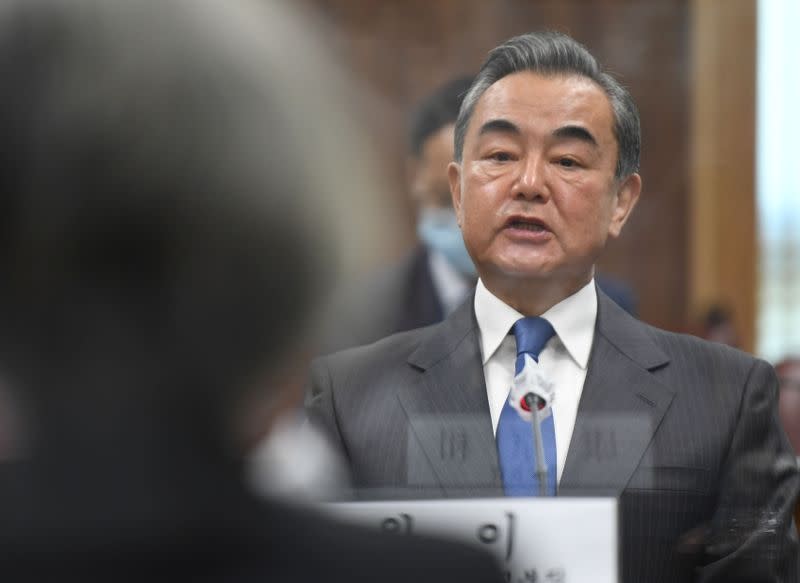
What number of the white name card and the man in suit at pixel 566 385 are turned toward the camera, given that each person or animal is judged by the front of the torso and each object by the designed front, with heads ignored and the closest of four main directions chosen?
2

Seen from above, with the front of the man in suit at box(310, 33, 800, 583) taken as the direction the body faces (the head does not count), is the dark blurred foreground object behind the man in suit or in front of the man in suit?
in front

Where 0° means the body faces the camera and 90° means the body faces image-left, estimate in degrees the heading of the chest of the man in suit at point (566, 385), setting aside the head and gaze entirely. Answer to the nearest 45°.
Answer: approximately 0°
